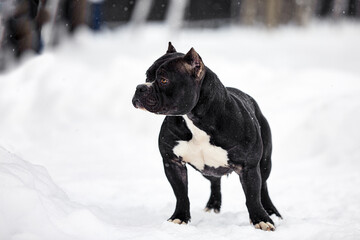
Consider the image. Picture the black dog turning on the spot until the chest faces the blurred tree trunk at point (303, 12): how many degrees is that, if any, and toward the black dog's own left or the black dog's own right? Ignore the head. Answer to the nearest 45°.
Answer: approximately 135° to the black dog's own right

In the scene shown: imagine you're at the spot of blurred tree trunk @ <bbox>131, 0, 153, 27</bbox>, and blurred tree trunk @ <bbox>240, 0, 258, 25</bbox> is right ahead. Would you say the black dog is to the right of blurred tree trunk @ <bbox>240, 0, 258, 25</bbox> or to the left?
right

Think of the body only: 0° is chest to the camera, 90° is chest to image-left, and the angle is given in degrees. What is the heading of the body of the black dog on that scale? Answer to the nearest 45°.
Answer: approximately 45°

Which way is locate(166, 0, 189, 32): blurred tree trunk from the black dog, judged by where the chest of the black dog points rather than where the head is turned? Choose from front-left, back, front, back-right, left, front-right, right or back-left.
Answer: back-right

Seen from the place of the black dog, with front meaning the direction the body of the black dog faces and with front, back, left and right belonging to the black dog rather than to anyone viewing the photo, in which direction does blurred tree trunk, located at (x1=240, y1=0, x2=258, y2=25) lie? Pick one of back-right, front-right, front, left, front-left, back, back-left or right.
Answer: back-right

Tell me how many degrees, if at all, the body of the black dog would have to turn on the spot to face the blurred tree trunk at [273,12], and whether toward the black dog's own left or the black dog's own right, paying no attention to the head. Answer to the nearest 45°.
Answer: approximately 135° to the black dog's own right

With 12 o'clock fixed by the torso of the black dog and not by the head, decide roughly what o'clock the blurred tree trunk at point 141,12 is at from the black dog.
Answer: The blurred tree trunk is roughly at 4 o'clock from the black dog.
